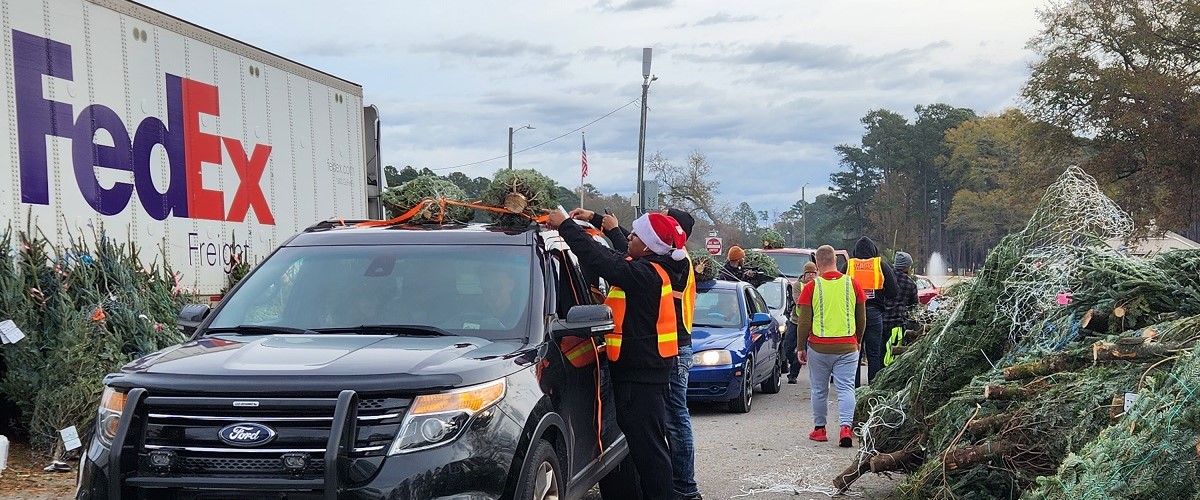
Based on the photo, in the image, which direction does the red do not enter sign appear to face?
toward the camera

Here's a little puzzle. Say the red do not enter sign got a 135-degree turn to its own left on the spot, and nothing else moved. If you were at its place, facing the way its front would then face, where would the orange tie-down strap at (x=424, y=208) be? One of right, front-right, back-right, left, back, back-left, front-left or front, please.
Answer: back-right

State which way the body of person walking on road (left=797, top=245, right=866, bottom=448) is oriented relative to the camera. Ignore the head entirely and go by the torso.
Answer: away from the camera

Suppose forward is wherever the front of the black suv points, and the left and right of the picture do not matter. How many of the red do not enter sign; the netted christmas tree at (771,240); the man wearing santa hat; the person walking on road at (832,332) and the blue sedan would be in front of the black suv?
0

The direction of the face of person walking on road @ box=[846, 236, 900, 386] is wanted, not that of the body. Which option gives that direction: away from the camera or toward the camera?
away from the camera

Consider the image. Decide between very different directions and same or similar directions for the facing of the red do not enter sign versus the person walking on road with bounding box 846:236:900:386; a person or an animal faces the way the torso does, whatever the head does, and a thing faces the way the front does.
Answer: very different directions

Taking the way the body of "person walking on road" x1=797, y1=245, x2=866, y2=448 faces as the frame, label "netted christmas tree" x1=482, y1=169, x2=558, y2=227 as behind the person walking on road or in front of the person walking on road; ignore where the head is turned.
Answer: behind

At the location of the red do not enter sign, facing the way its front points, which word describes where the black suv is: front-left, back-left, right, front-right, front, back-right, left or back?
front

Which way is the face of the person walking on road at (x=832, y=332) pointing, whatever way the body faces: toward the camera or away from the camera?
away from the camera

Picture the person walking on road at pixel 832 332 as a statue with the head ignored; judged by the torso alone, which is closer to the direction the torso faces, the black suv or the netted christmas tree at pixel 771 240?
the netted christmas tree

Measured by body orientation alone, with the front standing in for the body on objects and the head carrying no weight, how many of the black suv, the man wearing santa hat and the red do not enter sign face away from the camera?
0

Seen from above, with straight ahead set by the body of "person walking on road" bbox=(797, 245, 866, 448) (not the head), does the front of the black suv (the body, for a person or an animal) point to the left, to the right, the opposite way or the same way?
the opposite way

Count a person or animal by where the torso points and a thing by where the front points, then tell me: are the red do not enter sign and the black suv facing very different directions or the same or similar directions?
same or similar directions

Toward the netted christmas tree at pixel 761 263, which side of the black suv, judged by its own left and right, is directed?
back

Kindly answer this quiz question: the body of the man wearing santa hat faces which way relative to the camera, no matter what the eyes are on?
to the viewer's left

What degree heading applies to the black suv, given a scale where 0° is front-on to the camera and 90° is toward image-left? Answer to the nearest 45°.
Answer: approximately 45°

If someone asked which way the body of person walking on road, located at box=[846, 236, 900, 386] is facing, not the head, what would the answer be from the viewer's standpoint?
away from the camera

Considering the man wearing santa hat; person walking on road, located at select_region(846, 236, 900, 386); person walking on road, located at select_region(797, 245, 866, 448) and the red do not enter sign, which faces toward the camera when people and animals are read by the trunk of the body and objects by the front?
the red do not enter sign
